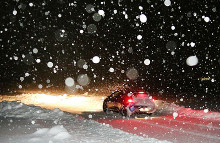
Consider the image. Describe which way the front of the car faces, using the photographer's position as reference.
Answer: facing away from the viewer and to the left of the viewer
